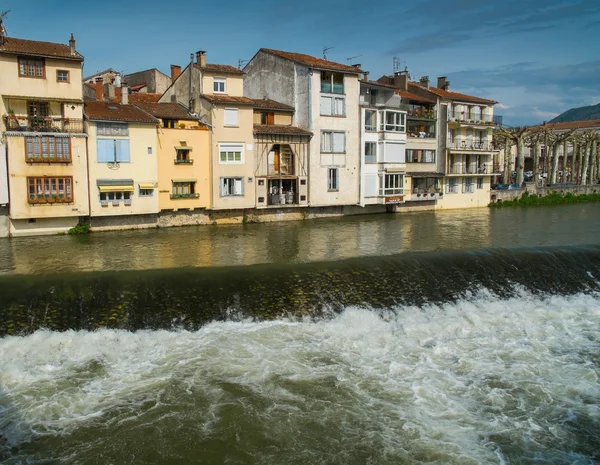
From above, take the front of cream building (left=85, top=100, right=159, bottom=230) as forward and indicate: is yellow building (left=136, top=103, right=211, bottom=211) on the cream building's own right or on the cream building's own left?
on the cream building's own left

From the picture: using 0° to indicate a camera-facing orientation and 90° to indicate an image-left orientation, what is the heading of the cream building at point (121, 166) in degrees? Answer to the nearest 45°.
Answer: approximately 0°

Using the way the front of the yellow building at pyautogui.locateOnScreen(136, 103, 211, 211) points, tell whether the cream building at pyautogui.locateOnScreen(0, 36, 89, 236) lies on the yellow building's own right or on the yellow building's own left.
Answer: on the yellow building's own right

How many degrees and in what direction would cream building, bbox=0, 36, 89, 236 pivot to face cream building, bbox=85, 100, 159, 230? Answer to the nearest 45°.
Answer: approximately 90° to its left

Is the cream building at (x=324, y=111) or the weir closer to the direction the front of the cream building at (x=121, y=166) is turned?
the weir

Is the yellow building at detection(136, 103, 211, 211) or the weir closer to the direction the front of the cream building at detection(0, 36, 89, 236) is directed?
the weir

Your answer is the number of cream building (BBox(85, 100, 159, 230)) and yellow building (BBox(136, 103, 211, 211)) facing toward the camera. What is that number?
2

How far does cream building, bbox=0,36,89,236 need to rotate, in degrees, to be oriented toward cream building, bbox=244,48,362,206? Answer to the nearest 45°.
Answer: approximately 90° to its left

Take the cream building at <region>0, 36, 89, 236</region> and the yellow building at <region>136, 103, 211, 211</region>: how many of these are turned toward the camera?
2

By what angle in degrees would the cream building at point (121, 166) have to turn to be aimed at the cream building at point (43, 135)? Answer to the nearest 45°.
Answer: approximately 90° to its right
